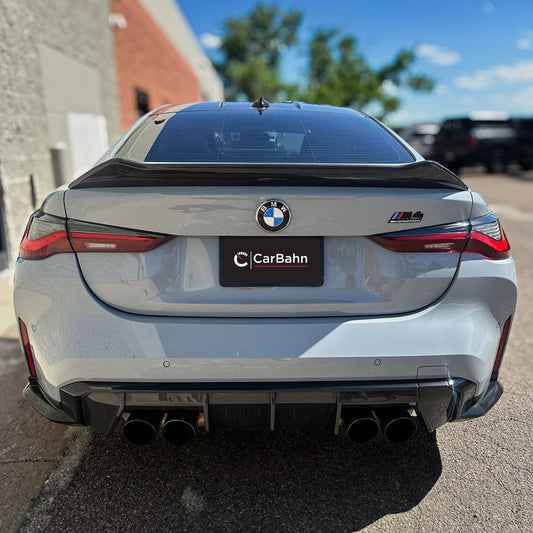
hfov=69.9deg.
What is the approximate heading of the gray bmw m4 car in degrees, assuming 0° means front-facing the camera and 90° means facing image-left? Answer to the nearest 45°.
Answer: approximately 180°

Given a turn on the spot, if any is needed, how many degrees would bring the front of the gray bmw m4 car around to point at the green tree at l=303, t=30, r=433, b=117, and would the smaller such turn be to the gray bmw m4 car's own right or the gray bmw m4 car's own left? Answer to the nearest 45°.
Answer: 0° — it already faces it
